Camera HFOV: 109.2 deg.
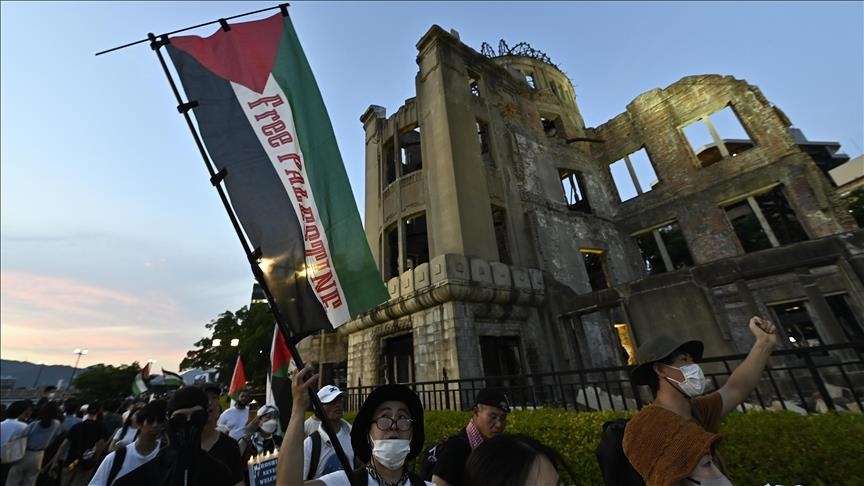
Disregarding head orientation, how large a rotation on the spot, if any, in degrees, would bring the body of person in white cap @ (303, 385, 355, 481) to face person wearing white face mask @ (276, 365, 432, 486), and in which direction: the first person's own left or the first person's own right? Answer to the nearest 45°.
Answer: approximately 45° to the first person's own right

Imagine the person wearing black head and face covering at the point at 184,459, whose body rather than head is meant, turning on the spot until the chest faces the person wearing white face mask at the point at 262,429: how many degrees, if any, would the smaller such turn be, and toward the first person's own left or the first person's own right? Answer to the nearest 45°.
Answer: approximately 180°

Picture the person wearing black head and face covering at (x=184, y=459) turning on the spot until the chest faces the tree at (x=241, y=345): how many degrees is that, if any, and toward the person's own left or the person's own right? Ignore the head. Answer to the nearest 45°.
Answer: approximately 180°

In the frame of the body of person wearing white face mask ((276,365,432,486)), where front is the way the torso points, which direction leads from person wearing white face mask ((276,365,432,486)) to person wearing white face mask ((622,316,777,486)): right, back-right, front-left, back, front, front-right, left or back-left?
left

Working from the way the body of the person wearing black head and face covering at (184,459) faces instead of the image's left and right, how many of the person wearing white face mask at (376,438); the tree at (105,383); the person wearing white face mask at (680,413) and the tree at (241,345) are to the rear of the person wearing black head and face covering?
2

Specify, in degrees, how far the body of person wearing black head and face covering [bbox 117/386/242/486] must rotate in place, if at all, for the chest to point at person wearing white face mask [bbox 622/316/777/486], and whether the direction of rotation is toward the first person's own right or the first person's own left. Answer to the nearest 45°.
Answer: approximately 45° to the first person's own left

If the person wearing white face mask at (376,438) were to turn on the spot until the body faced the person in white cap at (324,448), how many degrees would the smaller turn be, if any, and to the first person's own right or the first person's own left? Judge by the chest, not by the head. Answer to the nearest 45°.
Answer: approximately 180°

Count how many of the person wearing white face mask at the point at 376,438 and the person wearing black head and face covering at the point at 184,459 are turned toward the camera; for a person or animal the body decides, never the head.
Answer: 2

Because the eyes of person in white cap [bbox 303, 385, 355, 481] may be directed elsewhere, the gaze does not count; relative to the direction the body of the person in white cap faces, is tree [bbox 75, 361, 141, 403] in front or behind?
behind

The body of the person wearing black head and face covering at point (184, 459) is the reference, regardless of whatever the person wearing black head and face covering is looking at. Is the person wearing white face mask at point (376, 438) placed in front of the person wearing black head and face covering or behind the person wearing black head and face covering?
in front

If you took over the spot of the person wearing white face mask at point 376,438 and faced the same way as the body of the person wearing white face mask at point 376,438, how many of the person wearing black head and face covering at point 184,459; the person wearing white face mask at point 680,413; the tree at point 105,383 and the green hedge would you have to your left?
2
